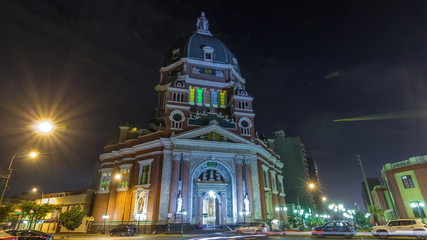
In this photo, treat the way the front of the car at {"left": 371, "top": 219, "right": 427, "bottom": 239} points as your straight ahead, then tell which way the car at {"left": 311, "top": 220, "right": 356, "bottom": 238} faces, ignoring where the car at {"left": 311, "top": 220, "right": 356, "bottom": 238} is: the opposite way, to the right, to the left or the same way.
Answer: the same way

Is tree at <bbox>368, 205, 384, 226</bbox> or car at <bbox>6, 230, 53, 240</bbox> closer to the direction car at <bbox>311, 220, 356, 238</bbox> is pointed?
the car

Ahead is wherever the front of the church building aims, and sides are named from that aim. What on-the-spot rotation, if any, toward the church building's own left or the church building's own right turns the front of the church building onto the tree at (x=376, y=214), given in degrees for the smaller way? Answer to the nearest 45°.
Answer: approximately 90° to the church building's own left

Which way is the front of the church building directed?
toward the camera

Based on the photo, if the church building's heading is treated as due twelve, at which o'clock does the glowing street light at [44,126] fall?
The glowing street light is roughly at 1 o'clock from the church building.

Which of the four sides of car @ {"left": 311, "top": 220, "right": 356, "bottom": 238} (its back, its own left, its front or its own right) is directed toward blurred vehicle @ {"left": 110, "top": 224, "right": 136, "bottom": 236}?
front

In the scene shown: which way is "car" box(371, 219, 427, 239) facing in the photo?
to the viewer's left

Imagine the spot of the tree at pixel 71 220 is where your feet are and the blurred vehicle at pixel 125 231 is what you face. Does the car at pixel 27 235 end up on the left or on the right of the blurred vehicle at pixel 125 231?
right

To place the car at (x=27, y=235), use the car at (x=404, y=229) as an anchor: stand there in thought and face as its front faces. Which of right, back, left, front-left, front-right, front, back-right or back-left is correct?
front-left

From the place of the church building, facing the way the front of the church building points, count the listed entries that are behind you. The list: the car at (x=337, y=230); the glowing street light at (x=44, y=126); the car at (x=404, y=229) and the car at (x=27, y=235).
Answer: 0

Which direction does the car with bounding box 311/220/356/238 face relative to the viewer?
to the viewer's left

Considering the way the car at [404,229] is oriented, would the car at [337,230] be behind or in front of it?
in front

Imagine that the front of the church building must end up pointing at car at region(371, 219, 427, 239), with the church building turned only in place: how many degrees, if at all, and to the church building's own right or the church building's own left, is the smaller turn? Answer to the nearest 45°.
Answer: approximately 45° to the church building's own left

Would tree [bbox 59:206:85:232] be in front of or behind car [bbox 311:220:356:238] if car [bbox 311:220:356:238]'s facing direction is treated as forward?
in front
